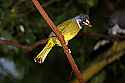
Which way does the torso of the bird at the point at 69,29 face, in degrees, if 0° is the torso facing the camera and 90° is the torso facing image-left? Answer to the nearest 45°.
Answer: approximately 270°

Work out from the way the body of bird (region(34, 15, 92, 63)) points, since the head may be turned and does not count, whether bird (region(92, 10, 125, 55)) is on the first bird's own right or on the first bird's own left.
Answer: on the first bird's own left
